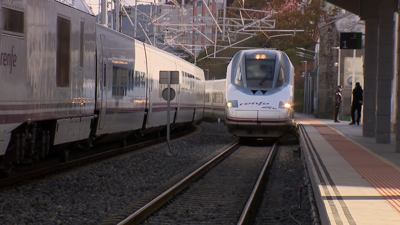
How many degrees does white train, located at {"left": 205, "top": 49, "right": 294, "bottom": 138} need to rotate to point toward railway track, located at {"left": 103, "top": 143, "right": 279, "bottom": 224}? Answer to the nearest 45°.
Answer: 0° — it already faces it

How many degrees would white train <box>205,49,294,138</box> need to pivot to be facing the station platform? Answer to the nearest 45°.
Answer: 0° — it already faces it

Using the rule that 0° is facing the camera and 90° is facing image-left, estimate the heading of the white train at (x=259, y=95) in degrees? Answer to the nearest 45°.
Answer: approximately 0°
